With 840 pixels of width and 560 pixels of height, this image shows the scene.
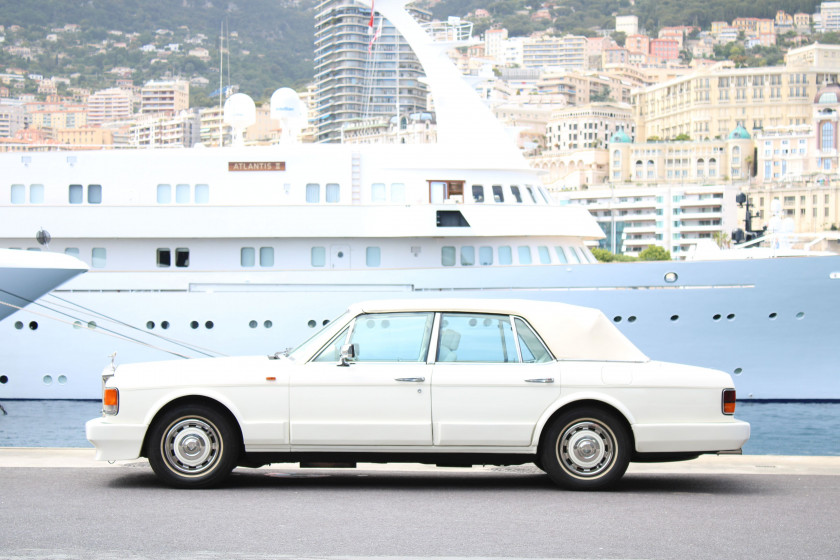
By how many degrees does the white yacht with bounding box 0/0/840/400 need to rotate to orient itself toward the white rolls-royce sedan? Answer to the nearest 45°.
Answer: approximately 90° to its right

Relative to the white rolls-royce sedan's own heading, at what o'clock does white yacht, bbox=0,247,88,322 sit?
The white yacht is roughly at 2 o'clock from the white rolls-royce sedan.

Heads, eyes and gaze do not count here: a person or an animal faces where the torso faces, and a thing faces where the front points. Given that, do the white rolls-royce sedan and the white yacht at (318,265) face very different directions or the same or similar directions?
very different directions

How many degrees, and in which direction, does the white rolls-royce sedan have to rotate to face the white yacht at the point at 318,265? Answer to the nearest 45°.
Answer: approximately 90° to its right

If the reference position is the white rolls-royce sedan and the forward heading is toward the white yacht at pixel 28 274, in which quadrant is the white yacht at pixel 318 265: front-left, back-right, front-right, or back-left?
front-right

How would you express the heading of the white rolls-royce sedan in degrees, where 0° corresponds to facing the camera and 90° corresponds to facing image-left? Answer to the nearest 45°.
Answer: approximately 90°

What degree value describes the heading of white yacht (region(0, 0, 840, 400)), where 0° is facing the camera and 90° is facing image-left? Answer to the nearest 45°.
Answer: approximately 270°

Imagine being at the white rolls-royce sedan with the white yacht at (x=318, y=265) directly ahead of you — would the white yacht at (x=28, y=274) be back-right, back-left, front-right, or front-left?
front-left

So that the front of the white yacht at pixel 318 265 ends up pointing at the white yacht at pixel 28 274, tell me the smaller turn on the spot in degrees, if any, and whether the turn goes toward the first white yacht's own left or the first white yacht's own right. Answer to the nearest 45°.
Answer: approximately 135° to the first white yacht's own right

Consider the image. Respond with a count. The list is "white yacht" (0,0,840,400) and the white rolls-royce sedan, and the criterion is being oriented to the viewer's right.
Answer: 1
